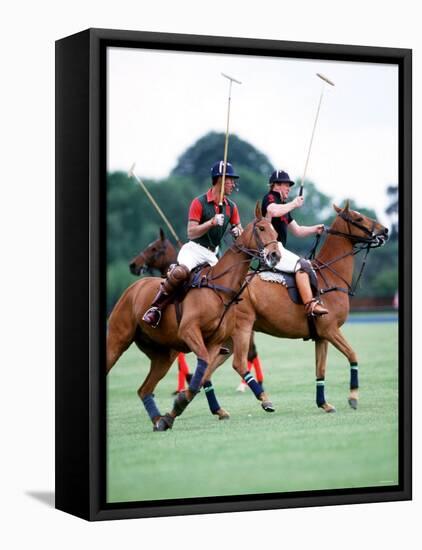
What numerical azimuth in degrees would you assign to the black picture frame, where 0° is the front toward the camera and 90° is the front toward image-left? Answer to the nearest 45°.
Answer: approximately 315°
